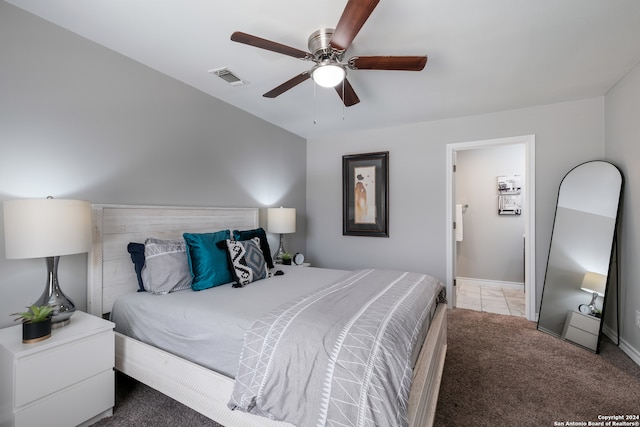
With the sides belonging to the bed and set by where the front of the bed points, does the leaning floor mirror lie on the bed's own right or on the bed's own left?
on the bed's own left

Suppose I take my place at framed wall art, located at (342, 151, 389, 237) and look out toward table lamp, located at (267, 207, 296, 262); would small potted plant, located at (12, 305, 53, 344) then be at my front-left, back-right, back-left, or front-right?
front-left

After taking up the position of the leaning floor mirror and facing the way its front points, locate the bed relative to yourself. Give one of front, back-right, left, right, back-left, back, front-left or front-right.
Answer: front

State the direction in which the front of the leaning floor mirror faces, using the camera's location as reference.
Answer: facing the viewer and to the left of the viewer

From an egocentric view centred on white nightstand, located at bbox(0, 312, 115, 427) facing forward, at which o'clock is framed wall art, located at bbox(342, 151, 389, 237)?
The framed wall art is roughly at 10 o'clock from the white nightstand.

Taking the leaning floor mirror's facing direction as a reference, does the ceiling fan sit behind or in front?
in front

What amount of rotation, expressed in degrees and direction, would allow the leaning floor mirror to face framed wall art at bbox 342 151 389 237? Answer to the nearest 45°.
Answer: approximately 45° to its right

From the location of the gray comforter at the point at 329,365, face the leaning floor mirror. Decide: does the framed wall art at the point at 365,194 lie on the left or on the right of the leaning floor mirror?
left

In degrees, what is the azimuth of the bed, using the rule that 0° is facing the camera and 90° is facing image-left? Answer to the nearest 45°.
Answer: approximately 315°

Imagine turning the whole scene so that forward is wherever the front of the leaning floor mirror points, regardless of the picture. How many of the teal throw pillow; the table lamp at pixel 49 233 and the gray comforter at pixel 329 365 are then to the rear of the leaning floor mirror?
0

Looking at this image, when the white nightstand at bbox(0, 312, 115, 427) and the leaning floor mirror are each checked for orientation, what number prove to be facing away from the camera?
0

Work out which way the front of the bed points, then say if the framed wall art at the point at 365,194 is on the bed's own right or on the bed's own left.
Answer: on the bed's own left

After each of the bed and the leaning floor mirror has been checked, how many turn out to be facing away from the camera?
0

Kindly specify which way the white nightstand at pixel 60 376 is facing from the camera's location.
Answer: facing the viewer and to the right of the viewer

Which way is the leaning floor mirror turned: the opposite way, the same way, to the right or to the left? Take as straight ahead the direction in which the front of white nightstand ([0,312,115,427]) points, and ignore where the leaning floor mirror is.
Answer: the opposite way
